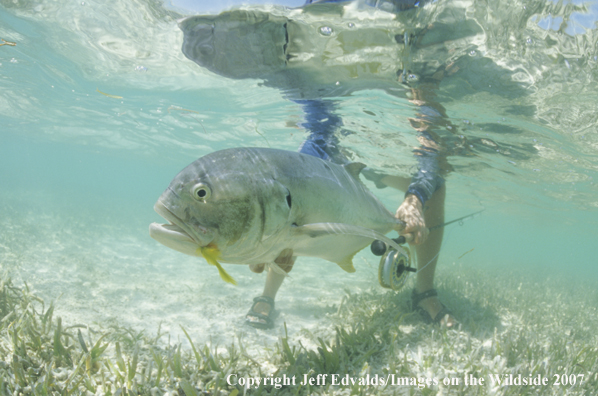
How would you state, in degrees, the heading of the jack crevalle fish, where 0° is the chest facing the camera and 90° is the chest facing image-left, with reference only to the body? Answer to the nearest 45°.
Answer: approximately 45°
